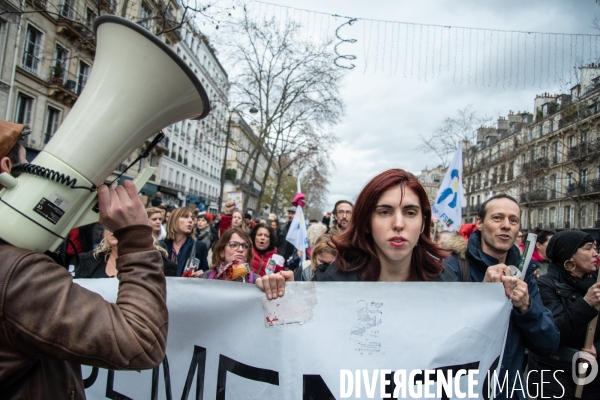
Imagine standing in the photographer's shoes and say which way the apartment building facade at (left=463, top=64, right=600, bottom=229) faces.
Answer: facing the viewer and to the left of the viewer

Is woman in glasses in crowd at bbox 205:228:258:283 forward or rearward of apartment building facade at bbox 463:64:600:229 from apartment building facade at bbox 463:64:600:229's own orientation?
forward

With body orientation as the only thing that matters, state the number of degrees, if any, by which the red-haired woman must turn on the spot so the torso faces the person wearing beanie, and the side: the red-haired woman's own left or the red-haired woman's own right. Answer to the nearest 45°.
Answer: approximately 135° to the red-haired woman's own left

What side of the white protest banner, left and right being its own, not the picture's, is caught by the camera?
front

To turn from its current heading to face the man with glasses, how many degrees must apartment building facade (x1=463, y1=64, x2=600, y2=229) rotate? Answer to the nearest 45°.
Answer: approximately 45° to its left
